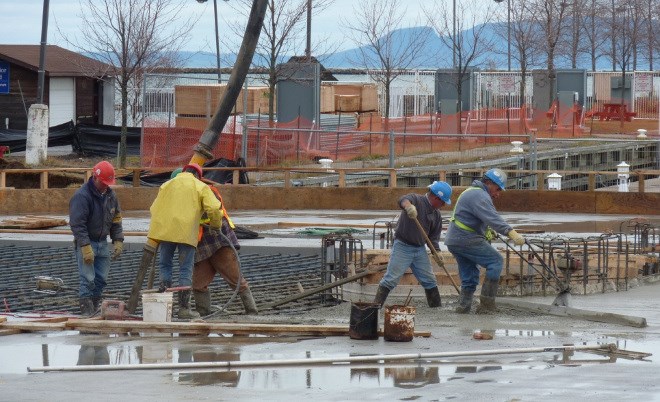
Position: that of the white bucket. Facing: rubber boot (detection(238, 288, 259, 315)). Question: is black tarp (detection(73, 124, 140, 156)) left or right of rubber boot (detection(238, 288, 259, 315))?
left

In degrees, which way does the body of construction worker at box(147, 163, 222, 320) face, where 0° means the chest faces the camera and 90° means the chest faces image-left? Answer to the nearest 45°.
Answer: approximately 225°

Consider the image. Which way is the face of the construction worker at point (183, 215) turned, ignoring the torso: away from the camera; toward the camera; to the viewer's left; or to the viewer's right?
away from the camera

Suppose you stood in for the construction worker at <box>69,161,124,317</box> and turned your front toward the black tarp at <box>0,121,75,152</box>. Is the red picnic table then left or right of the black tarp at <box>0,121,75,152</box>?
right

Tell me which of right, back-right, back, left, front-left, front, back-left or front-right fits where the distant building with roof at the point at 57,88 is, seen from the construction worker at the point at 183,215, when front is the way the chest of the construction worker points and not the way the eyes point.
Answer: front-left

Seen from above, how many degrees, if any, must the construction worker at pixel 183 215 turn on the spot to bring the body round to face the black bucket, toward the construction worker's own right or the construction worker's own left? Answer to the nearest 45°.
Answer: approximately 90° to the construction worker's own right

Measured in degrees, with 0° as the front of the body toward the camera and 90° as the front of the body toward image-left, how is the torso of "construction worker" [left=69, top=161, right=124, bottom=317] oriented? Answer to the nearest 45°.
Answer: approximately 315°

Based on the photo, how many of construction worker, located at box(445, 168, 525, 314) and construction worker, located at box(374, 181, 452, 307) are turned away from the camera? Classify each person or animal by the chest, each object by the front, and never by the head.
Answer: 0

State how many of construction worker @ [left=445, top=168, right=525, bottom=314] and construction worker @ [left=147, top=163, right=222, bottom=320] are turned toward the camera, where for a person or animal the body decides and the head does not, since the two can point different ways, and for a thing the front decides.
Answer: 0

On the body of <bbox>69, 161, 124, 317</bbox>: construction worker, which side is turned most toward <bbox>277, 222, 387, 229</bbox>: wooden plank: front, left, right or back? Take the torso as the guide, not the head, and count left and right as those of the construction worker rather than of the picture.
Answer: left
